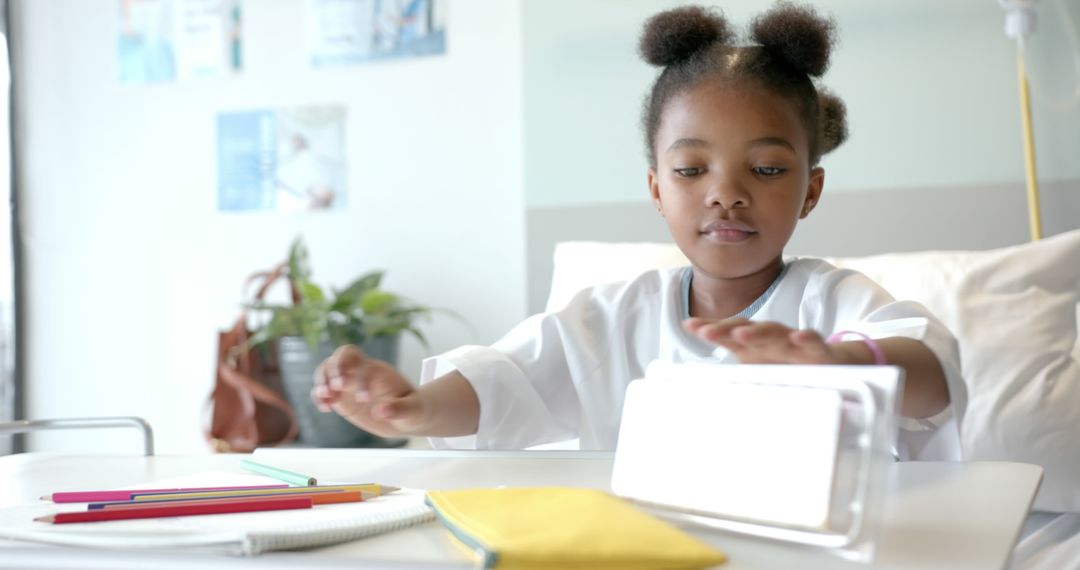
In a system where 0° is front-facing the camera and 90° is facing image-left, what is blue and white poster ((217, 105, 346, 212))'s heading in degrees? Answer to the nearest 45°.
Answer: approximately 0°

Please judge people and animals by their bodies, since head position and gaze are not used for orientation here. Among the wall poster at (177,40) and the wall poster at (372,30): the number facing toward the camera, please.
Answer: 2

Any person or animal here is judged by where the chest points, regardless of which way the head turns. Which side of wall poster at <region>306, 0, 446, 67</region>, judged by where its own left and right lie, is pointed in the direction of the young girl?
front
